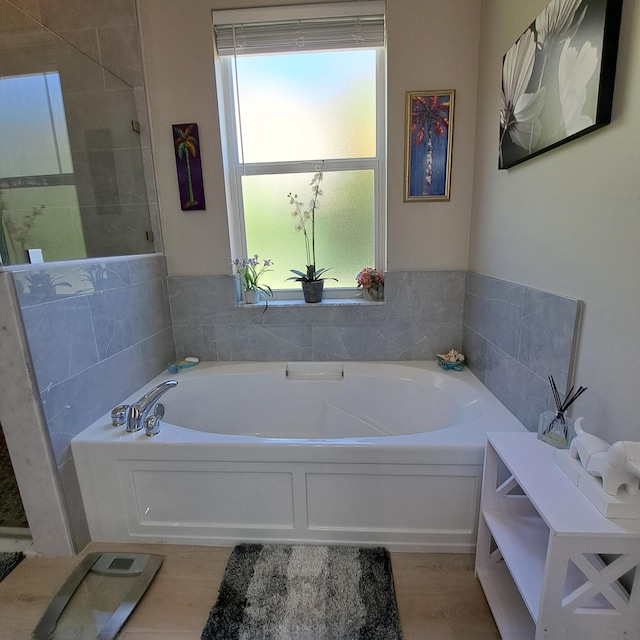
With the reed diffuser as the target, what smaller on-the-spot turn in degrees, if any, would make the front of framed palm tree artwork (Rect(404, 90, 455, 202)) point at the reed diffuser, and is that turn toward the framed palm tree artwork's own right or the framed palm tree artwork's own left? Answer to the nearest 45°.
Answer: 0° — it already faces it

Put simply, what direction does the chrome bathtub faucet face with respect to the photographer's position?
facing away from the viewer and to the right of the viewer

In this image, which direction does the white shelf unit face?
to the viewer's left
